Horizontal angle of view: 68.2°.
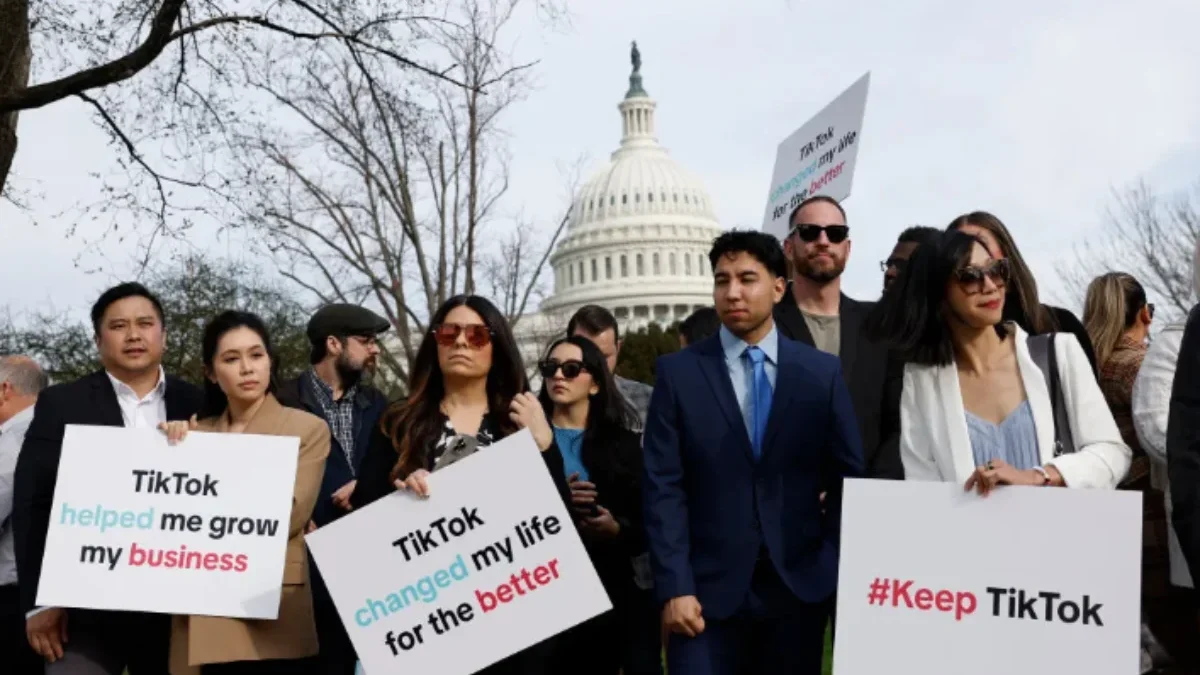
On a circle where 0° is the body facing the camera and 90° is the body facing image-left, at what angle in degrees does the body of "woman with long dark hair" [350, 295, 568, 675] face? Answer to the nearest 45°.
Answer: approximately 0°

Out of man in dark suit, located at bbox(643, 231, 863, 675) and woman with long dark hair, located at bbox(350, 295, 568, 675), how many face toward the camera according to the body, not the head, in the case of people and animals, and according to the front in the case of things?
2

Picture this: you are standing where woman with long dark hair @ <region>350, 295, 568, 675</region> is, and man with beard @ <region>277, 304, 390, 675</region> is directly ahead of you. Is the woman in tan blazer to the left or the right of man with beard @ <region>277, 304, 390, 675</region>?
left

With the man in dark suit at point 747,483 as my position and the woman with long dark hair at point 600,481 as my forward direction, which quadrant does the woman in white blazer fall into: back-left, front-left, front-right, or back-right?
back-right

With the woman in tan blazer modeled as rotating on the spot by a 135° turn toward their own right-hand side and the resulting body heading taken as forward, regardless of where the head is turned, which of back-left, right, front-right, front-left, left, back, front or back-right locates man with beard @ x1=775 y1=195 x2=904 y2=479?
right

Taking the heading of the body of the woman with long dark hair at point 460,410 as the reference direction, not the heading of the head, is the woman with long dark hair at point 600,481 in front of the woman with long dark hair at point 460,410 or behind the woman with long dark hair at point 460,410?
behind

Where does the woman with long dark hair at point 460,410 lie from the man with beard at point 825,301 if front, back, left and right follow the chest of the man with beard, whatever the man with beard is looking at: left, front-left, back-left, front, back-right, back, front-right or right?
front-right

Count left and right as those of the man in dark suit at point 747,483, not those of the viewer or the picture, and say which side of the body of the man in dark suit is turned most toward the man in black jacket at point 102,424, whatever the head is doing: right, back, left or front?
right
